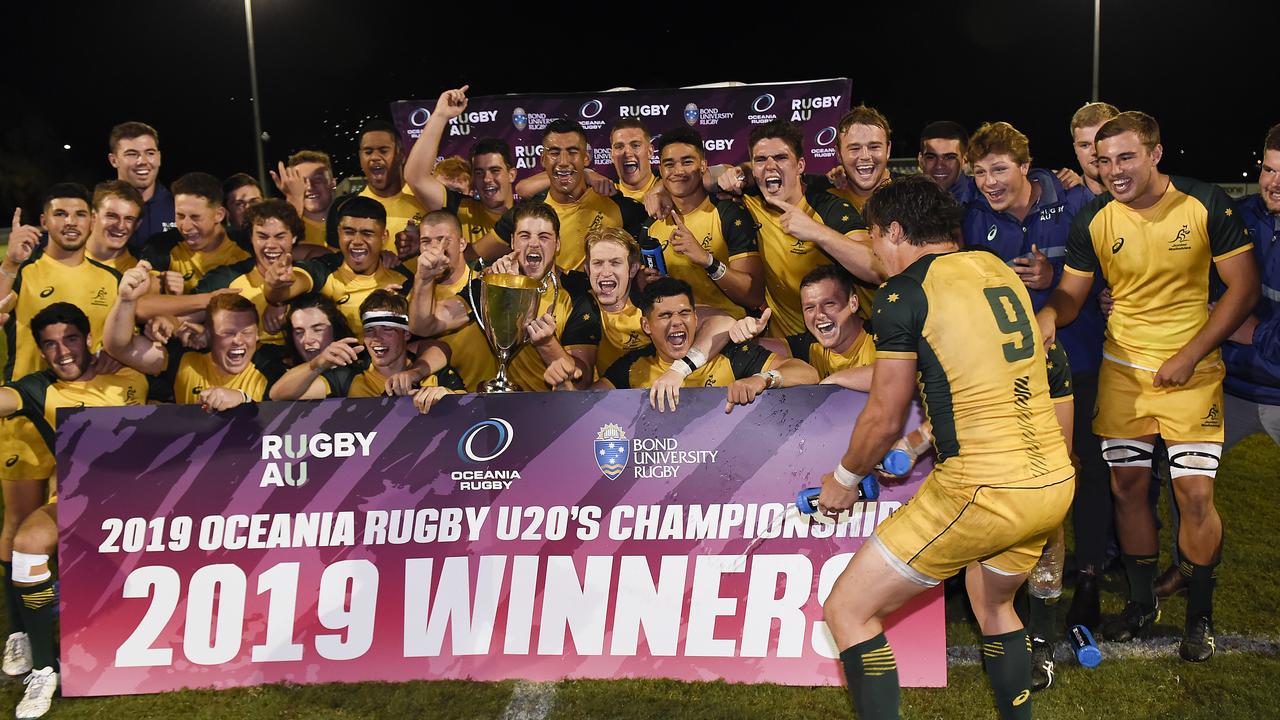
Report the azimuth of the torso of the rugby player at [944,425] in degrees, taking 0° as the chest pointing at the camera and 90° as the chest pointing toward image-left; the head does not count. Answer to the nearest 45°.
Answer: approximately 135°

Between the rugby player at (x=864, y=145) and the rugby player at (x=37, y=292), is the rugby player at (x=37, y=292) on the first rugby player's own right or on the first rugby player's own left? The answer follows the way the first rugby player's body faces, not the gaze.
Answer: on the first rugby player's own right

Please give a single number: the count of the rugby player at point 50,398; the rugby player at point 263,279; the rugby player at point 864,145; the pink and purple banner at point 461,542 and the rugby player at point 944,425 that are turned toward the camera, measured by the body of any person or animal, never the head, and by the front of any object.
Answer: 4

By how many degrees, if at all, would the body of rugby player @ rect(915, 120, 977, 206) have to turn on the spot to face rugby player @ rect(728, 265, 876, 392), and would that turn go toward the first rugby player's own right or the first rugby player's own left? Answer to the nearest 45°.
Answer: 0° — they already face them

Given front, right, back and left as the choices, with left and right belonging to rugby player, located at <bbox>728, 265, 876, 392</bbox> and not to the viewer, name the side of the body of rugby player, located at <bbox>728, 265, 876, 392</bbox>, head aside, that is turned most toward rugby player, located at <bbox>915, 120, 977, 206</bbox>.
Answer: back

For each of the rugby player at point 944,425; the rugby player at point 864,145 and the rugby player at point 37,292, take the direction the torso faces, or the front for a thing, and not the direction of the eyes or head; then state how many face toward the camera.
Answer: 2

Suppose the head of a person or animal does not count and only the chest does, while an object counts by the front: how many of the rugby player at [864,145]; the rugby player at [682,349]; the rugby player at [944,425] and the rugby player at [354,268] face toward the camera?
3

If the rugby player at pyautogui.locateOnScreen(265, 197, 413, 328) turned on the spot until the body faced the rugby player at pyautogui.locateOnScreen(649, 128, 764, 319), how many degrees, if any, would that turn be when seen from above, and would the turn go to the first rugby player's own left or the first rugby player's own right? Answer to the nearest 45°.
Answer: approximately 90° to the first rugby player's own left

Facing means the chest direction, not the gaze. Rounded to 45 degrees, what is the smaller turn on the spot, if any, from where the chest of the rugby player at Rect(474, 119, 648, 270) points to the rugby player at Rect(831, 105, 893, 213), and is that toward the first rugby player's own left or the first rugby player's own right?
approximately 45° to the first rugby player's own left
